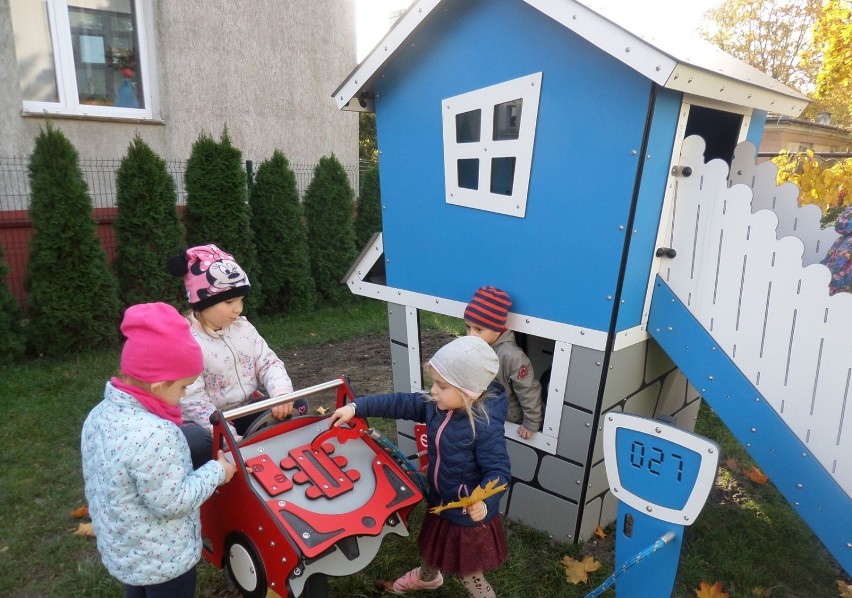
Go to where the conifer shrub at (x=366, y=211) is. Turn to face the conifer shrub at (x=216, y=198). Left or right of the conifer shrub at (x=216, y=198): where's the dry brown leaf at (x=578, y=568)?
left

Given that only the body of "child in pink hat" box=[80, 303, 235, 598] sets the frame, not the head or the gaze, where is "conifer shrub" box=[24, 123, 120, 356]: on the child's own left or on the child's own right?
on the child's own left

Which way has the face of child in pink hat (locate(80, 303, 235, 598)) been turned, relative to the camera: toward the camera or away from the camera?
away from the camera

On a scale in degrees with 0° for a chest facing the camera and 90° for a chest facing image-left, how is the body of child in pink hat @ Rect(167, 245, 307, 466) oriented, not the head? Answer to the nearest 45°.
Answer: approximately 315°

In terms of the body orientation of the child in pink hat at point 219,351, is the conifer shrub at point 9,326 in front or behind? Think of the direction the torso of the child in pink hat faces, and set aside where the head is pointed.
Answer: behind

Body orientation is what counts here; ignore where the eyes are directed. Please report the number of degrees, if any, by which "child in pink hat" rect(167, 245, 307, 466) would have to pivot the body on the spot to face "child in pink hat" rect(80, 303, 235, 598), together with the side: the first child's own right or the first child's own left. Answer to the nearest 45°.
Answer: approximately 45° to the first child's own right

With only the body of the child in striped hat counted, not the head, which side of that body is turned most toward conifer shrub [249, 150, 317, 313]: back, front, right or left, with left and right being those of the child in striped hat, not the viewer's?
right

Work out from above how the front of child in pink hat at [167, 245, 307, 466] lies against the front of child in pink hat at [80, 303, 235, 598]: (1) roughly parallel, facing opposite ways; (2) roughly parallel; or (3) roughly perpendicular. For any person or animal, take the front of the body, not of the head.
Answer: roughly perpendicular

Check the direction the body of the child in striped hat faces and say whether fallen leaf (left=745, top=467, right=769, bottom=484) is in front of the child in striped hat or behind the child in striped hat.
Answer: behind

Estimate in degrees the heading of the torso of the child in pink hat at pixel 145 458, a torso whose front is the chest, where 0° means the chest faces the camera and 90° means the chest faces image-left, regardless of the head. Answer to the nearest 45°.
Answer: approximately 225°

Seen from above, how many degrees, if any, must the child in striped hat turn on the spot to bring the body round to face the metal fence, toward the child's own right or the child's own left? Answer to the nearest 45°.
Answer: approximately 90° to the child's own right

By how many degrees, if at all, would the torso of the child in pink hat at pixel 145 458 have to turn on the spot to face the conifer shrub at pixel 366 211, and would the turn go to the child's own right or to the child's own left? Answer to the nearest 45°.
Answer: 0° — they already face it

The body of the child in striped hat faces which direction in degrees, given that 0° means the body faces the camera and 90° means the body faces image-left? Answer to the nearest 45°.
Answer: approximately 45°
